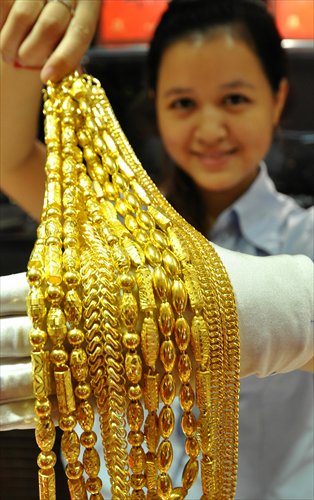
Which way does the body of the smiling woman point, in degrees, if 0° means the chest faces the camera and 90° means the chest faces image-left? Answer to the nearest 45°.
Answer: approximately 0°
